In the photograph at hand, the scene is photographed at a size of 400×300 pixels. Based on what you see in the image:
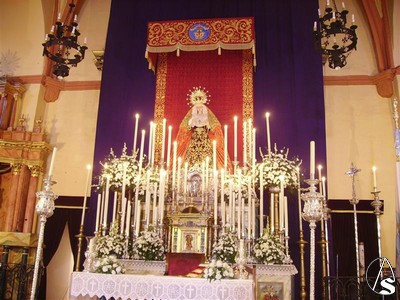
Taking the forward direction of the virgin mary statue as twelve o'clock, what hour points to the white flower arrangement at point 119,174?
The white flower arrangement is roughly at 2 o'clock from the virgin mary statue.

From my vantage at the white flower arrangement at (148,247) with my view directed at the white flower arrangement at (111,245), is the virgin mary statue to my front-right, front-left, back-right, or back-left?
back-right

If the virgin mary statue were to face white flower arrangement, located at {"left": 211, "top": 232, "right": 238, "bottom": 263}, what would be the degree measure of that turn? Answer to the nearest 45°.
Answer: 0° — it already faces it

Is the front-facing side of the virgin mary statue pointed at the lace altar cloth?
yes

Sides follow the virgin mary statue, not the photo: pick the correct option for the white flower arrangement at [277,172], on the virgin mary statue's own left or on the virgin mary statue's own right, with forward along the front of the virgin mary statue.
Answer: on the virgin mary statue's own left

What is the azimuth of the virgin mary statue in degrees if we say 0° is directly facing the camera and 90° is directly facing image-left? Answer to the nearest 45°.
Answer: approximately 0°

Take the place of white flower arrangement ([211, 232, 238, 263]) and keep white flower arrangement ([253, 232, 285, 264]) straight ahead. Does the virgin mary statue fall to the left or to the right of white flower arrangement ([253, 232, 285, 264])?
left

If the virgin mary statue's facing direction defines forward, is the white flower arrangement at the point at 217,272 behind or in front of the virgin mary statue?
in front
